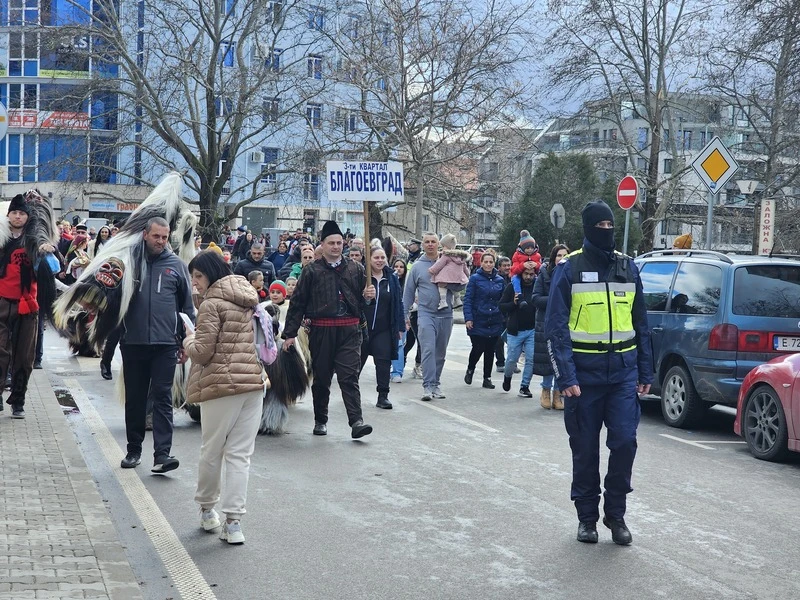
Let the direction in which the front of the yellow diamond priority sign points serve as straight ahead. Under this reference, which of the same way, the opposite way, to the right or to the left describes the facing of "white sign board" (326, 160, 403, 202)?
the same way

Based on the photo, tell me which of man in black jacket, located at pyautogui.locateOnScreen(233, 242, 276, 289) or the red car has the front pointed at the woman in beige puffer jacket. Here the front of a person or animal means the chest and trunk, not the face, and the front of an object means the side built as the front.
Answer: the man in black jacket

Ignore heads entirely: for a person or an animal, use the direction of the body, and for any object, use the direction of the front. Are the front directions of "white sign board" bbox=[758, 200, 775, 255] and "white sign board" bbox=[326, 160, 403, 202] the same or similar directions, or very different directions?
same or similar directions

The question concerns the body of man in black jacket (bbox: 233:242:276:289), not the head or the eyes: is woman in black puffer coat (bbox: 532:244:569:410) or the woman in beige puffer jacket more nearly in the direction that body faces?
the woman in beige puffer jacket

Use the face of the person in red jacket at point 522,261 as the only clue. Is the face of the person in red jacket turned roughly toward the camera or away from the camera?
toward the camera

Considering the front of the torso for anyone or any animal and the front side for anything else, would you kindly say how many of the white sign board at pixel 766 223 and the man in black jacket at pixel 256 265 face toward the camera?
2

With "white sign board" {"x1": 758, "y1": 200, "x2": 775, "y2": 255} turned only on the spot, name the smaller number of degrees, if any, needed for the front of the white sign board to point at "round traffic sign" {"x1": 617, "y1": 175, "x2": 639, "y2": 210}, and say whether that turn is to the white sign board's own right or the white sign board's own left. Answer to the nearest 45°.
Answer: approximately 90° to the white sign board's own right

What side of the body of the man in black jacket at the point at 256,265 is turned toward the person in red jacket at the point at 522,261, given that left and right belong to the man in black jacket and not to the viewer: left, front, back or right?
left

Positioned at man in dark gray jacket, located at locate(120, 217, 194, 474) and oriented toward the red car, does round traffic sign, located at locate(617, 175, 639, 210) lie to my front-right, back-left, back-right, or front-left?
front-left

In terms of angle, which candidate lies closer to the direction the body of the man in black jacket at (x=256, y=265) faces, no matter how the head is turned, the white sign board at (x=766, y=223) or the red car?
the red car

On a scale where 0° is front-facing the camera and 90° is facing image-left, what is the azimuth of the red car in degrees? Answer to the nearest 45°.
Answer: approximately 135°

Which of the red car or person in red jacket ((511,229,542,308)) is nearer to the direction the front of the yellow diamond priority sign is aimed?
the red car

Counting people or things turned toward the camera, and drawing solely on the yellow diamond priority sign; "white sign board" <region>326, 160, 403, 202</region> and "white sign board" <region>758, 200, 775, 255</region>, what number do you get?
3

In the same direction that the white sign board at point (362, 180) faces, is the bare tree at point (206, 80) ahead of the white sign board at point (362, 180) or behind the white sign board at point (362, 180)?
behind

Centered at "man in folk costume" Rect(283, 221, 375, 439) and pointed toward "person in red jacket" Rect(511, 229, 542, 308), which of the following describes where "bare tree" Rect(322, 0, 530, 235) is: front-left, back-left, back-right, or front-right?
front-left

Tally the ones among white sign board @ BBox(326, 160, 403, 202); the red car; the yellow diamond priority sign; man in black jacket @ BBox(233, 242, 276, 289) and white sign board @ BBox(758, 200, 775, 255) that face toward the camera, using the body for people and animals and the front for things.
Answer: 4

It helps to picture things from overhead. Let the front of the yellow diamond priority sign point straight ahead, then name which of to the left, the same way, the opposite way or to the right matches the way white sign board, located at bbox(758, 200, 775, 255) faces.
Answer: the same way

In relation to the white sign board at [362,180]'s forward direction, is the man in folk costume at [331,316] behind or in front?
in front

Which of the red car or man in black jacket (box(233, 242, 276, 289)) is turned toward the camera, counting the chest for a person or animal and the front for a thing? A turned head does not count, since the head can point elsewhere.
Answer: the man in black jacket

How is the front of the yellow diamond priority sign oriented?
toward the camera

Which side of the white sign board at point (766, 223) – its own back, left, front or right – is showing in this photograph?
front

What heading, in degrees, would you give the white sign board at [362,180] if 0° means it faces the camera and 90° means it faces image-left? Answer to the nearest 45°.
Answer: approximately 0°

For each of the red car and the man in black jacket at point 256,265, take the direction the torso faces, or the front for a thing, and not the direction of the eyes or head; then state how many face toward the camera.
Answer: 1
